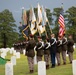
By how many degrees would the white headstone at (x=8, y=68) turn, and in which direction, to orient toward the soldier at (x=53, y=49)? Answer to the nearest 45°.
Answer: approximately 135° to its left

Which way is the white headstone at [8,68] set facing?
toward the camera
